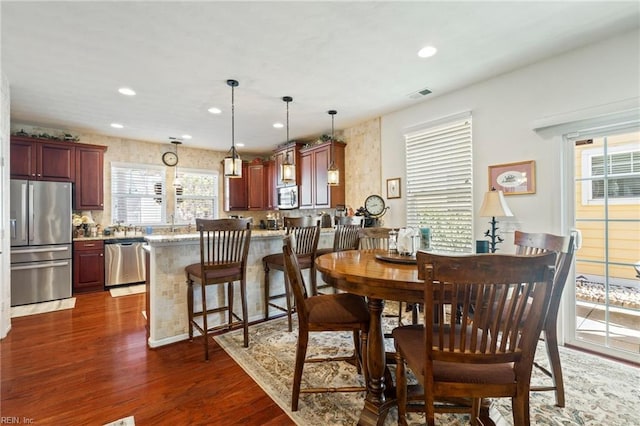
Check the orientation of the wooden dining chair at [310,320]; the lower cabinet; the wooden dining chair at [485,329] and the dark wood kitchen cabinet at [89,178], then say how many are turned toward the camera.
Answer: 2

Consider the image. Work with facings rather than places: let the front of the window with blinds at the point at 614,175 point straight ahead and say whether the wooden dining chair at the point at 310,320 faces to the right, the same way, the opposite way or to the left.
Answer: the opposite way

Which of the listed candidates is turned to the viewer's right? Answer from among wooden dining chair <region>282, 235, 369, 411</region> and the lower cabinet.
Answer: the wooden dining chair

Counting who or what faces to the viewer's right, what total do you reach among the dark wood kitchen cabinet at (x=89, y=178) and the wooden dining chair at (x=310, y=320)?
1

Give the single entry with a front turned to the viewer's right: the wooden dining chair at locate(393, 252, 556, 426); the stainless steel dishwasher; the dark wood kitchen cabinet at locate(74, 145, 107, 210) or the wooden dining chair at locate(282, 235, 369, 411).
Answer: the wooden dining chair at locate(282, 235, 369, 411)

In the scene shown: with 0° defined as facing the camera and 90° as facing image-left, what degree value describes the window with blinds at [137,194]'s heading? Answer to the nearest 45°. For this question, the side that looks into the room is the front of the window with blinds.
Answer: approximately 0°

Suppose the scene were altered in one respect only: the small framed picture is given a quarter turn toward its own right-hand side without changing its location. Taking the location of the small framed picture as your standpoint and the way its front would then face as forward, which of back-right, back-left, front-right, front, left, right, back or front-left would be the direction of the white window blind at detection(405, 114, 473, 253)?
back

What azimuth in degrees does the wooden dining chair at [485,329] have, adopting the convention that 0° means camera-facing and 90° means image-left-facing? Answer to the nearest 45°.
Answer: approximately 135°

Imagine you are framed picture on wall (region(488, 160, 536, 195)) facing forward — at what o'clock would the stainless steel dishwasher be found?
The stainless steel dishwasher is roughly at 1 o'clock from the framed picture on wall.

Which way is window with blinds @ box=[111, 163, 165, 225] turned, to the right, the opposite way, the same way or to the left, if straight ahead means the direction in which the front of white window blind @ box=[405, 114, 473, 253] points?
to the left

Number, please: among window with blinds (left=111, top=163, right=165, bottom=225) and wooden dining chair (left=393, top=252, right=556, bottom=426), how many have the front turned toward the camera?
1

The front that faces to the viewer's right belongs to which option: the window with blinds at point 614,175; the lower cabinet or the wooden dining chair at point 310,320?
the wooden dining chair
